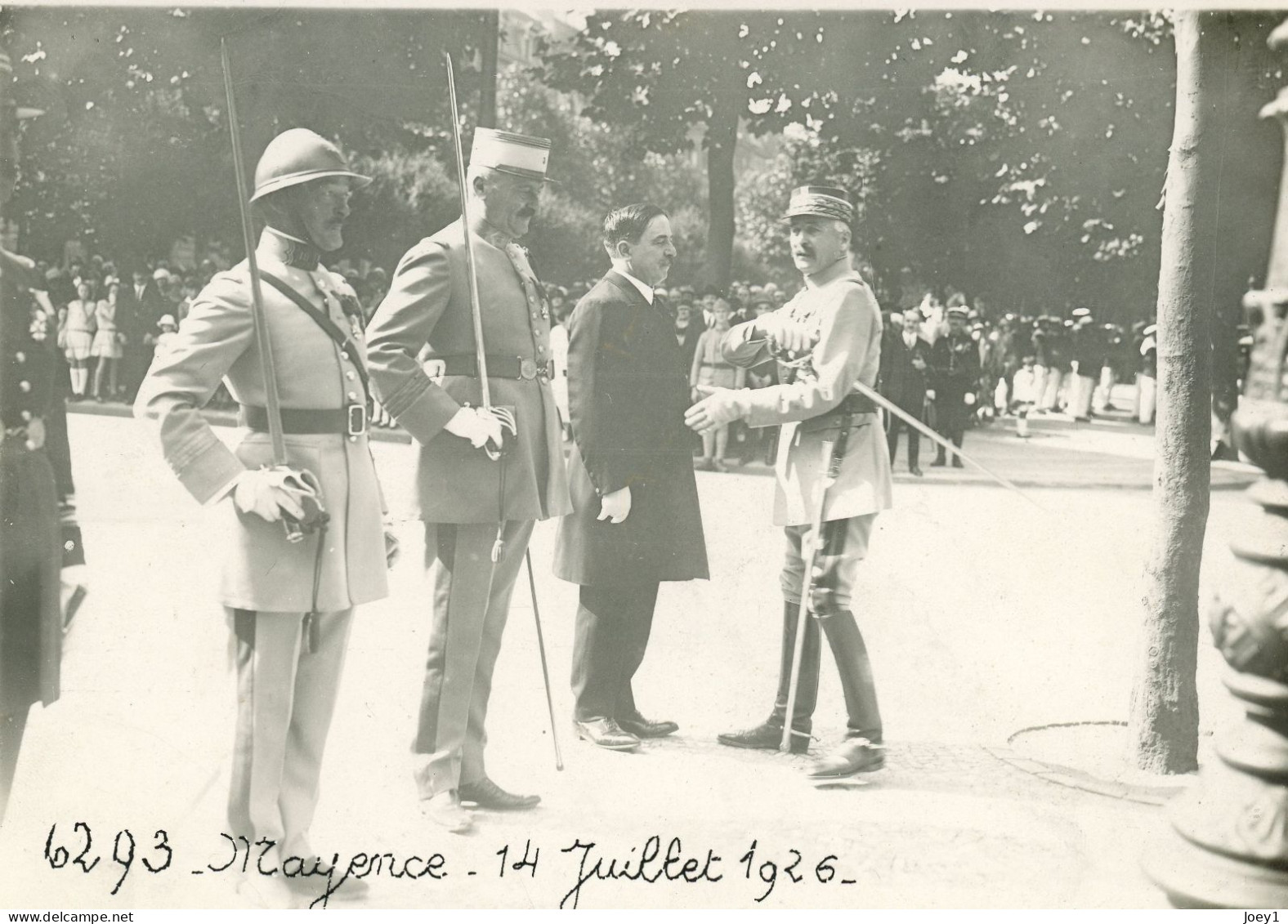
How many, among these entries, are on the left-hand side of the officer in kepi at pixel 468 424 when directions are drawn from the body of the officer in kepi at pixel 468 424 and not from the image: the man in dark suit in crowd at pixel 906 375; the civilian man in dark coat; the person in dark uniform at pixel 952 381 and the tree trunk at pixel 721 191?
4

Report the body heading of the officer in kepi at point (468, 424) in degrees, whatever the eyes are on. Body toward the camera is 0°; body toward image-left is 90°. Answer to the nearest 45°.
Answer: approximately 315°

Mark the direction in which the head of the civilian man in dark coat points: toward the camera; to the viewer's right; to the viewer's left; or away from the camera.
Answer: to the viewer's right

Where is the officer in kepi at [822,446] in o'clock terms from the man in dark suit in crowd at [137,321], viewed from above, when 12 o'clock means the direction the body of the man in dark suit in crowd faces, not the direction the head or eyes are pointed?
The officer in kepi is roughly at 10 o'clock from the man in dark suit in crowd.

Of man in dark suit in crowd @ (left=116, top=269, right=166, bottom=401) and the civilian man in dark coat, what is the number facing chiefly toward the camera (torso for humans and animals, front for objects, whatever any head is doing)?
1

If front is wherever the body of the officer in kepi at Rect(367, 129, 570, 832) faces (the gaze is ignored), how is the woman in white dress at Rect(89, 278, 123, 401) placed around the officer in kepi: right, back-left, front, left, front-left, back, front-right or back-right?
back

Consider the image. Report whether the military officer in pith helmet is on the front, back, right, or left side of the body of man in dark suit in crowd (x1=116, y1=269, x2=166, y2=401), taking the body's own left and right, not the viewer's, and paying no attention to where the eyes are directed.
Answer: front

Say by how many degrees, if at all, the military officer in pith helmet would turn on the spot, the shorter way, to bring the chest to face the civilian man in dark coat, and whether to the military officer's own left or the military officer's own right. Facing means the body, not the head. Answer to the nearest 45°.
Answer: approximately 90° to the military officer's own left

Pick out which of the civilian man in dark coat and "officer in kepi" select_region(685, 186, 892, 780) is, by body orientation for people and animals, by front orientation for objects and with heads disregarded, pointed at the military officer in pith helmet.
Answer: the officer in kepi
